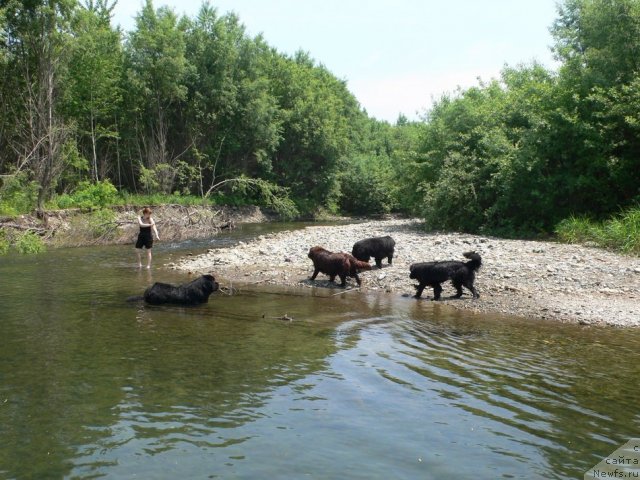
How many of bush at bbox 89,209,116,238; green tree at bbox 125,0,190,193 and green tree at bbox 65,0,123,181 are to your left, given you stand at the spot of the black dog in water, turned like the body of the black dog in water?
3

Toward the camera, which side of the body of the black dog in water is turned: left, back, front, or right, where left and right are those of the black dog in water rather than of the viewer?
right

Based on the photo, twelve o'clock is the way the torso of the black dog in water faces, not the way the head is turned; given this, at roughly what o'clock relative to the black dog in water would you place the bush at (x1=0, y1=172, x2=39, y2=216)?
The bush is roughly at 8 o'clock from the black dog in water.

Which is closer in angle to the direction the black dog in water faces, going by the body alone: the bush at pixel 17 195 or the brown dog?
the brown dog

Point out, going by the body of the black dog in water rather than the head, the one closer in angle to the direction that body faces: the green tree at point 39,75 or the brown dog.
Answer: the brown dog
